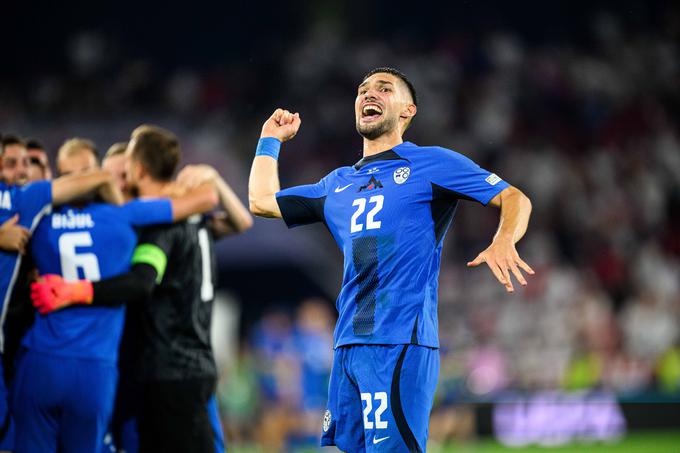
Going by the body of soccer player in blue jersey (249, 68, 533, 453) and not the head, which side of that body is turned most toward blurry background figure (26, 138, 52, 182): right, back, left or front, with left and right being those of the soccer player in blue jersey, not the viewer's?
right

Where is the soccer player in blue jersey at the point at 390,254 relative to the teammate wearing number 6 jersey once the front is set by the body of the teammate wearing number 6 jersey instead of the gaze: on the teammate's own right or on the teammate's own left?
on the teammate's own right

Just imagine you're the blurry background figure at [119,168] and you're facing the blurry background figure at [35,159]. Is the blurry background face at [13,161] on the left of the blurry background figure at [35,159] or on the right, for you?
left

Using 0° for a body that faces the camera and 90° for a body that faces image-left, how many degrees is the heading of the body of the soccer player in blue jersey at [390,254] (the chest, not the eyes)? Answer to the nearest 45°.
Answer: approximately 45°

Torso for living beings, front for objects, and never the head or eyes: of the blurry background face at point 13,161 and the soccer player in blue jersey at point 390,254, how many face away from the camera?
0

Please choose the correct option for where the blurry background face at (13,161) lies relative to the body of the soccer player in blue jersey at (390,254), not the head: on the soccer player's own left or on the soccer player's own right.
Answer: on the soccer player's own right

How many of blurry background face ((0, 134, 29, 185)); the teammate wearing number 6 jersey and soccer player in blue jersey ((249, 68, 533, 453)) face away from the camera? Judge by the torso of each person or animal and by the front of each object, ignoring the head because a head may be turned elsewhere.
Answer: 1

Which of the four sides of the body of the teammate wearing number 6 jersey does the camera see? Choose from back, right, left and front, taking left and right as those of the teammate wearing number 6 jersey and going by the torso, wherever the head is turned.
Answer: back

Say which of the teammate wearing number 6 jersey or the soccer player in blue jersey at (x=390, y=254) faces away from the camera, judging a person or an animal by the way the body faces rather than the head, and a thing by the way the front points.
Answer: the teammate wearing number 6 jersey

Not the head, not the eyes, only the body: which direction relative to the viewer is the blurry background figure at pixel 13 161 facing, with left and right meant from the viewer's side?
facing the viewer and to the right of the viewer
